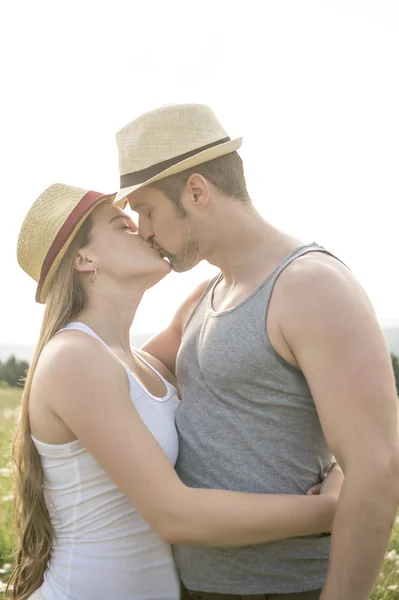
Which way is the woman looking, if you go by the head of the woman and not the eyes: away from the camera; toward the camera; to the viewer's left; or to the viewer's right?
to the viewer's right

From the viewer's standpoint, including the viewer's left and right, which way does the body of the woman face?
facing to the right of the viewer

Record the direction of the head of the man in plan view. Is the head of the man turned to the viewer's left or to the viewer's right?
to the viewer's left

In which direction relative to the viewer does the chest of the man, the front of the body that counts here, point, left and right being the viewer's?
facing the viewer and to the left of the viewer
